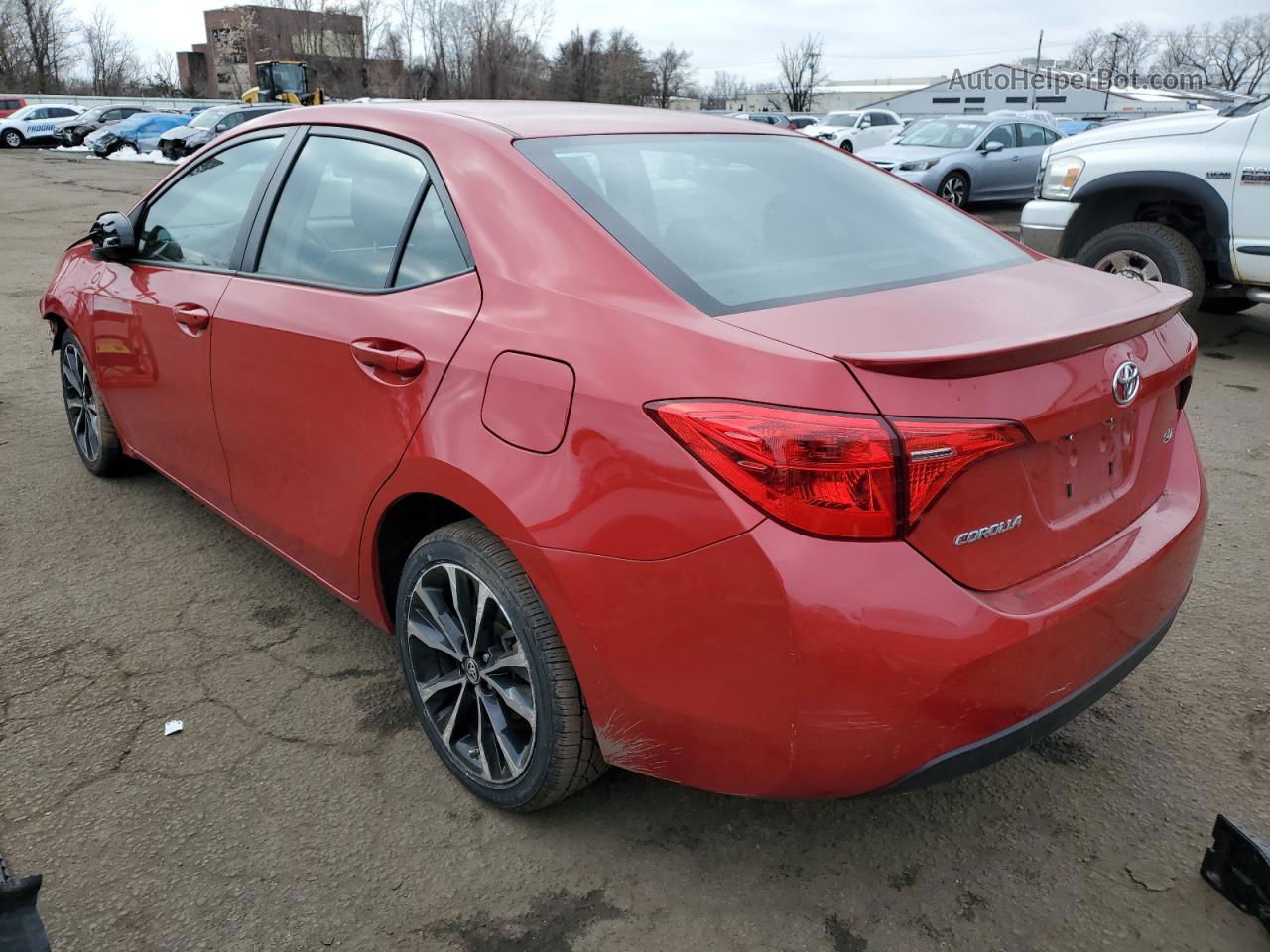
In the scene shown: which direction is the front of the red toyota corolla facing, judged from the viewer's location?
facing away from the viewer and to the left of the viewer

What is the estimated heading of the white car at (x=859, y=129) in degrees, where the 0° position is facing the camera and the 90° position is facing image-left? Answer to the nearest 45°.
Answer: approximately 45°

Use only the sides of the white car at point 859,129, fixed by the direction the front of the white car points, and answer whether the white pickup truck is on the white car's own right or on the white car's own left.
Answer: on the white car's own left

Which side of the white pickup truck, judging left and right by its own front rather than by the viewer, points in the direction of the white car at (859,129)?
right

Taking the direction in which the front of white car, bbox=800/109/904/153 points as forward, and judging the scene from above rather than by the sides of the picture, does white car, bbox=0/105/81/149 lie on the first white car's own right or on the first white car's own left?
on the first white car's own right

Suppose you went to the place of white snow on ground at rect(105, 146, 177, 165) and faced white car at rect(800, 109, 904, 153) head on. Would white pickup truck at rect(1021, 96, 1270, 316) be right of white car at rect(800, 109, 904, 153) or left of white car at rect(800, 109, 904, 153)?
right

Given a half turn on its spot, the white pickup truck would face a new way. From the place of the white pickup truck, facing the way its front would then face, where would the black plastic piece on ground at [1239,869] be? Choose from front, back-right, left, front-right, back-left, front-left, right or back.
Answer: right

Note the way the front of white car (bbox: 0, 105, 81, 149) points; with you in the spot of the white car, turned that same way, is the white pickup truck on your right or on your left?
on your left

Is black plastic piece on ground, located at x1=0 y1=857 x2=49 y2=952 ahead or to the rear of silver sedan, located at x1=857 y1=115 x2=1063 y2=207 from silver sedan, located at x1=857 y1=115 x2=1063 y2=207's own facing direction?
ahead

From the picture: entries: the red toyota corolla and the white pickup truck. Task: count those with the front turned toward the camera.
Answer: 0

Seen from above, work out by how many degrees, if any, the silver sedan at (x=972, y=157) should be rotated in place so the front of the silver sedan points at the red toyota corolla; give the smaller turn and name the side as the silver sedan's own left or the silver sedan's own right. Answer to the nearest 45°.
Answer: approximately 45° to the silver sedan's own left

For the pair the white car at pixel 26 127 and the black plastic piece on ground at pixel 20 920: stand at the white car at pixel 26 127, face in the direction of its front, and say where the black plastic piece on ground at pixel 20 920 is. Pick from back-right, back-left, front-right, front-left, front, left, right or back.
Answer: front-left

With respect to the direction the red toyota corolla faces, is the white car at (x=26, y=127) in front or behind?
in front

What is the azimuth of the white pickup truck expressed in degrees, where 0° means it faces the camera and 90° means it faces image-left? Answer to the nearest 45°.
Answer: approximately 90°
